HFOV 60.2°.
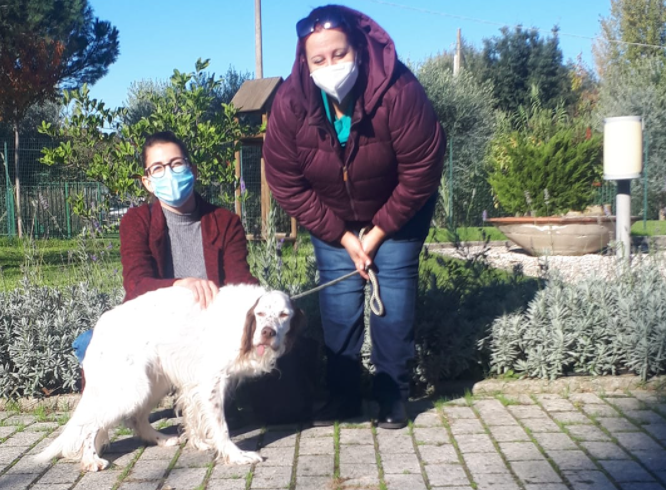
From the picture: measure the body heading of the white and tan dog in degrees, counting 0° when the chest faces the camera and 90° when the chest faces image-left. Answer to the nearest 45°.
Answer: approximately 270°

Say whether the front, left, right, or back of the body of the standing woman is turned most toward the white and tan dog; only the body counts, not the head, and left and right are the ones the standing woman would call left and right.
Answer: right

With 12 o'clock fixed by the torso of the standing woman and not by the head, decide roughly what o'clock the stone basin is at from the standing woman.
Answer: The stone basin is roughly at 7 o'clock from the standing woman.

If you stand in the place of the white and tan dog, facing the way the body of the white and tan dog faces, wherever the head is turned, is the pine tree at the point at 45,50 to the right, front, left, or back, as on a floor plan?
left

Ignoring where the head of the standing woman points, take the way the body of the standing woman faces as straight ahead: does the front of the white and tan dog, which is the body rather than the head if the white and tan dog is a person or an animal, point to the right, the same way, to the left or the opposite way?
to the left

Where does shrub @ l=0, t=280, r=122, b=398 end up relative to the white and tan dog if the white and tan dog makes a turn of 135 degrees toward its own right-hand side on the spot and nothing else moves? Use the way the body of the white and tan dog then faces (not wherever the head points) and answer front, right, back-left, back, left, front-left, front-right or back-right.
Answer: right

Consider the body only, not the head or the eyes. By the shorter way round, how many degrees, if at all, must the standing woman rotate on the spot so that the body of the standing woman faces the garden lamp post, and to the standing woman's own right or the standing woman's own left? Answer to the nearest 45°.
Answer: approximately 135° to the standing woman's own left

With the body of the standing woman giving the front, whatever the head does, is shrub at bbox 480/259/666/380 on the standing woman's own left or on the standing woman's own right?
on the standing woman's own left

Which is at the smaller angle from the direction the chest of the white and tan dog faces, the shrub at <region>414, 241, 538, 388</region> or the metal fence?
the shrub

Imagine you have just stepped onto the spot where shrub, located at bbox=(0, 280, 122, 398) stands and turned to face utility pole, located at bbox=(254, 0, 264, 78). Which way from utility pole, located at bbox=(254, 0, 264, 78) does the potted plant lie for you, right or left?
right

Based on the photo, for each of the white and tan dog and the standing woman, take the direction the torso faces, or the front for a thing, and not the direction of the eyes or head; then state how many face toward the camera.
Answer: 1

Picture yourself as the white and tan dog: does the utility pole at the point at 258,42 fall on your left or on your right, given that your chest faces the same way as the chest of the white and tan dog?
on your left
